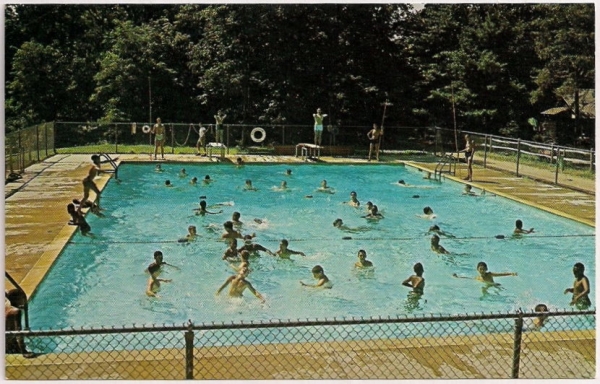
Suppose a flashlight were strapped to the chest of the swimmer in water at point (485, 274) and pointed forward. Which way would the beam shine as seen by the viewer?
toward the camera

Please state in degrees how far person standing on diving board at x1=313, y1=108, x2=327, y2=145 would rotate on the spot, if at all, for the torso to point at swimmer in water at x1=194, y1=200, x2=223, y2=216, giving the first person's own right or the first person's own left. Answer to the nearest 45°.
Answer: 0° — they already face them

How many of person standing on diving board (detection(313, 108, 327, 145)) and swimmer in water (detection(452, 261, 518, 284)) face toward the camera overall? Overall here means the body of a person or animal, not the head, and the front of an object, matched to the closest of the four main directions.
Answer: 2

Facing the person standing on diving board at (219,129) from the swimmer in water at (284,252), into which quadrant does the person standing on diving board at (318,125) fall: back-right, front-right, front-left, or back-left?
front-right

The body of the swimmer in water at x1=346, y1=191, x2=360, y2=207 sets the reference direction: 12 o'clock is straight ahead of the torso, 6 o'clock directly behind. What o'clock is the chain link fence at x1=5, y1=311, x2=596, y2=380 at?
The chain link fence is roughly at 12 o'clock from the swimmer in water.

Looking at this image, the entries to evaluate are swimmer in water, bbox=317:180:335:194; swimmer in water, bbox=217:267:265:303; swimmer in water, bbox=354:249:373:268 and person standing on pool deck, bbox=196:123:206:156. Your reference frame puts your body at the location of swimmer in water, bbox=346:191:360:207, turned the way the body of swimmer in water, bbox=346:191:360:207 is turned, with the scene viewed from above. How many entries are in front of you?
2

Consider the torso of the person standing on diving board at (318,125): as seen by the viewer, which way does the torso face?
toward the camera

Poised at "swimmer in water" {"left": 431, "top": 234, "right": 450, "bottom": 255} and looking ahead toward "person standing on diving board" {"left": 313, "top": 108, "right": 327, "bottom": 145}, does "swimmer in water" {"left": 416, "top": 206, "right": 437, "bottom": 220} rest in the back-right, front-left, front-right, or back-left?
front-right

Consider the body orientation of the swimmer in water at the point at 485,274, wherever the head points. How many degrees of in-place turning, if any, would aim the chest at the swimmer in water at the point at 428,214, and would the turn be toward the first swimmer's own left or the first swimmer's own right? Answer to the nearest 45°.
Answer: approximately 180°

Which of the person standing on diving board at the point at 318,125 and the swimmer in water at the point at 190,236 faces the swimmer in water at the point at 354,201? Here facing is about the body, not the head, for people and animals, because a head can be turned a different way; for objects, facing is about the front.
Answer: the person standing on diving board

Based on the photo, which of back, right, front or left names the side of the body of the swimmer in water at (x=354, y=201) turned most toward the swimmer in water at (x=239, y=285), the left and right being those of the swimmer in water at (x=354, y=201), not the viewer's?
front

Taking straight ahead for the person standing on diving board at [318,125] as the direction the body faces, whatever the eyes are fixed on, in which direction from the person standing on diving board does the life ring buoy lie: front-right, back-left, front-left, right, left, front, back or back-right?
back-right

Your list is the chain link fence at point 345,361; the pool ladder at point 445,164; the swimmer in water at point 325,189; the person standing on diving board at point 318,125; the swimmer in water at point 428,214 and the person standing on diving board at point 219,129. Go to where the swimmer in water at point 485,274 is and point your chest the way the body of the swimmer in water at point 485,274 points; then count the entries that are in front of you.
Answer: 1
